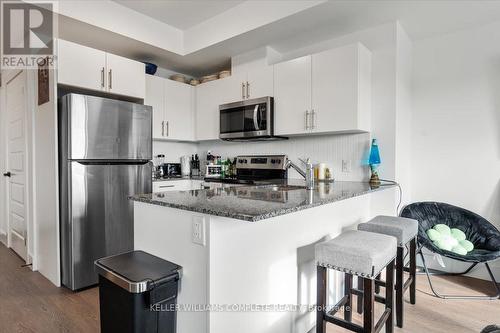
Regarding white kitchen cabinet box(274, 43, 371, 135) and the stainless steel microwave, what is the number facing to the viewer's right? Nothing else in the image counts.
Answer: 0

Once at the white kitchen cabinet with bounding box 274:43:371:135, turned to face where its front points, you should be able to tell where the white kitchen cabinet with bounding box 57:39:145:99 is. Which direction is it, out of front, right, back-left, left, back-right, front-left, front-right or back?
front-right

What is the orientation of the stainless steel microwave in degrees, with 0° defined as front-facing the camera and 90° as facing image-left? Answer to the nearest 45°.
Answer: approximately 45°

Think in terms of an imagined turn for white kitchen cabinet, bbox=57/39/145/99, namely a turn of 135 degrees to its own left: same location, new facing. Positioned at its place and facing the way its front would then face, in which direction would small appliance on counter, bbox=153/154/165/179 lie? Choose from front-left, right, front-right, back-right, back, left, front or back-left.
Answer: front-right

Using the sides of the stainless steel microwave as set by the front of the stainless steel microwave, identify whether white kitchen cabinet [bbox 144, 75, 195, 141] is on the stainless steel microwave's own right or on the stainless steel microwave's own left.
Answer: on the stainless steel microwave's own right

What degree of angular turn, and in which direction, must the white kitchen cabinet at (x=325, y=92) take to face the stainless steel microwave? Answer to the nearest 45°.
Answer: approximately 45° to its right

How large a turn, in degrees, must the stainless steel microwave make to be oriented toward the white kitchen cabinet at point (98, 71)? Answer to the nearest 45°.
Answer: approximately 45° to its right

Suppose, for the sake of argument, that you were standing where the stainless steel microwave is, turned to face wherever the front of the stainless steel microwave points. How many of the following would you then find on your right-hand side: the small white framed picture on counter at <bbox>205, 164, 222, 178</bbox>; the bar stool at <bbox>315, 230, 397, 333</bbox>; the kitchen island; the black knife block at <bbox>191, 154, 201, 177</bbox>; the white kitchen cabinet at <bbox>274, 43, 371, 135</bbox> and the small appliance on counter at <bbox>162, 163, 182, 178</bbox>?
3

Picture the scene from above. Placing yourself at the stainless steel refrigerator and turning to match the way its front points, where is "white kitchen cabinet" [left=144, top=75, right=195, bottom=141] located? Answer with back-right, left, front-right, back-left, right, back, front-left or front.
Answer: left

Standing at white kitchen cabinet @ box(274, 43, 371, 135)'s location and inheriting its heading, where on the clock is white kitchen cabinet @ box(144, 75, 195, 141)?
white kitchen cabinet @ box(144, 75, 195, 141) is roughly at 2 o'clock from white kitchen cabinet @ box(274, 43, 371, 135).

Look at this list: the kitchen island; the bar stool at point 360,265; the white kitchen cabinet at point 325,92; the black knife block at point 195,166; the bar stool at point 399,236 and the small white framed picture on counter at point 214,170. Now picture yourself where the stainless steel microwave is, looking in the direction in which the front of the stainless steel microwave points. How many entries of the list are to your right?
2

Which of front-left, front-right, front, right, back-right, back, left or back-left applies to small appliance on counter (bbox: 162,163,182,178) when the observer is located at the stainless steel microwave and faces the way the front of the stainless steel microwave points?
right
